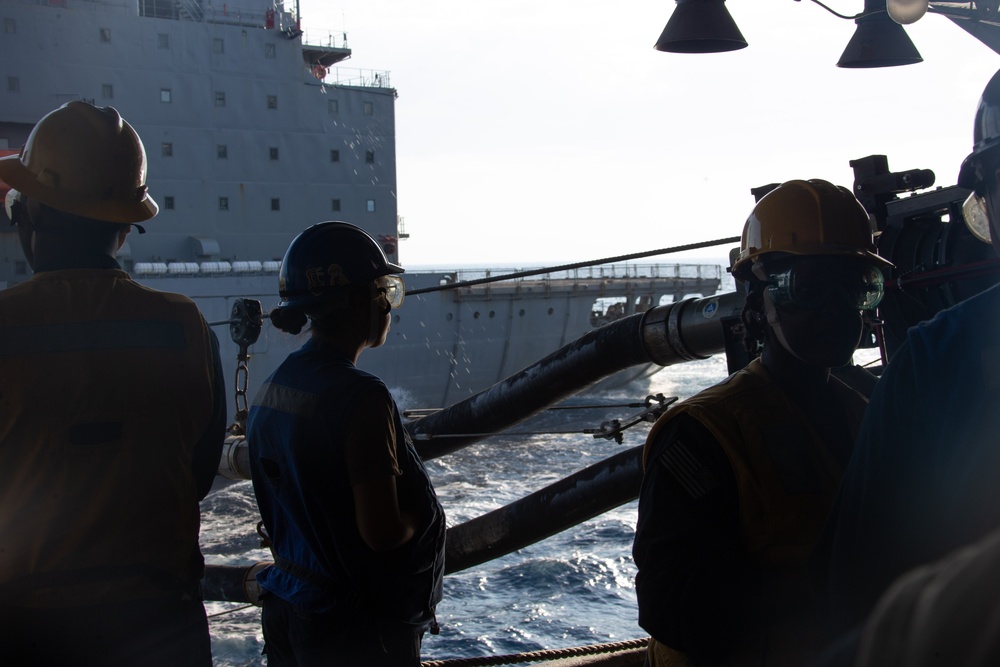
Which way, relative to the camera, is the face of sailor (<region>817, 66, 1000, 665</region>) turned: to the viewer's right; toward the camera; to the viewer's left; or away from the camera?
to the viewer's left

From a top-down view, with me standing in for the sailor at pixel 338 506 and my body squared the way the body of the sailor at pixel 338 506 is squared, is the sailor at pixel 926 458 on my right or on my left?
on my right

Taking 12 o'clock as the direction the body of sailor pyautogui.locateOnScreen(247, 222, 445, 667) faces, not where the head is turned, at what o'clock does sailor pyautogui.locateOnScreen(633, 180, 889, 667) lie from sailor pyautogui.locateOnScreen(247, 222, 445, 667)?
sailor pyautogui.locateOnScreen(633, 180, 889, 667) is roughly at 3 o'clock from sailor pyautogui.locateOnScreen(247, 222, 445, 667).

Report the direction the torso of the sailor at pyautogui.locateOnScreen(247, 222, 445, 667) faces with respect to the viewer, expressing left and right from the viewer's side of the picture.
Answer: facing away from the viewer and to the right of the viewer

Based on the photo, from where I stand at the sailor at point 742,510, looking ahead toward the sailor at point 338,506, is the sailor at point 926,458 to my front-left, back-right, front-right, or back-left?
back-left
